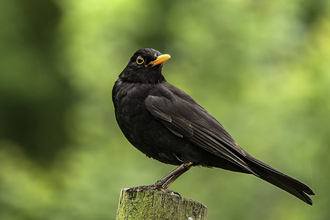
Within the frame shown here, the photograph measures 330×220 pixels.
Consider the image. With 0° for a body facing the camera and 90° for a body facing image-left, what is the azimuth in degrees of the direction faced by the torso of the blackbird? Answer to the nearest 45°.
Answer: approximately 90°
